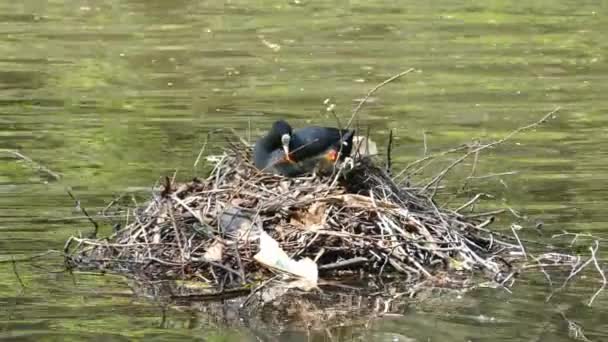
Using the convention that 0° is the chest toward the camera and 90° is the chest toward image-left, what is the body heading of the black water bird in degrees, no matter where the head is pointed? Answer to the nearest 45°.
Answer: approximately 90°

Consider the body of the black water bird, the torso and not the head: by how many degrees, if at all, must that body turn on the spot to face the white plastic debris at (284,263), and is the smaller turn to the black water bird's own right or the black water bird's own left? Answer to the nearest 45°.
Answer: approximately 90° to the black water bird's own left
